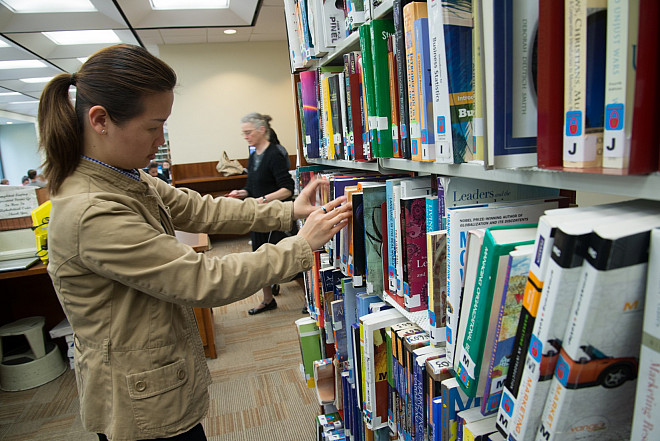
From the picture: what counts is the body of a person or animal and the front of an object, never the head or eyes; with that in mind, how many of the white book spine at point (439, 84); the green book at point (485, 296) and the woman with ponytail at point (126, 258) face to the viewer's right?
1

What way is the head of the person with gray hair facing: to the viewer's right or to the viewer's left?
to the viewer's left

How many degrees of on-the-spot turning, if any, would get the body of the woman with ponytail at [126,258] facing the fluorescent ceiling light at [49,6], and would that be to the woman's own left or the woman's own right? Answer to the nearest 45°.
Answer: approximately 90° to the woman's own left

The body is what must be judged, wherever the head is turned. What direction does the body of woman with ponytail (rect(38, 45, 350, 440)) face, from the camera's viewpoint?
to the viewer's right
